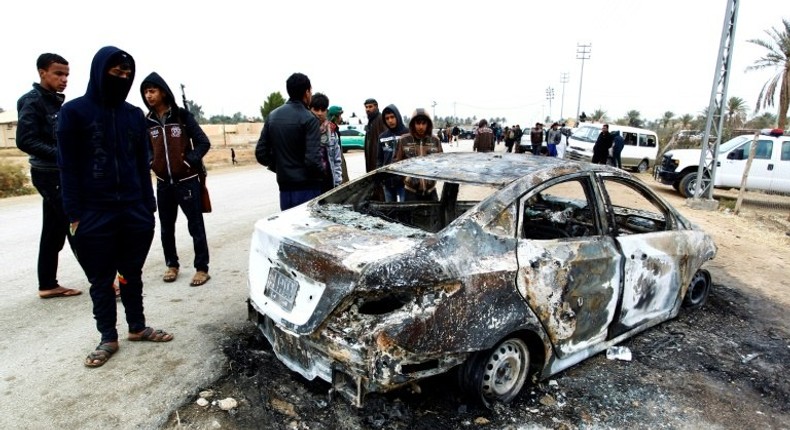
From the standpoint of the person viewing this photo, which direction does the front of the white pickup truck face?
facing to the left of the viewer

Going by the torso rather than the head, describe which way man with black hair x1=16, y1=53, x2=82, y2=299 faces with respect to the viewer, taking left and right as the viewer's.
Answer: facing to the right of the viewer

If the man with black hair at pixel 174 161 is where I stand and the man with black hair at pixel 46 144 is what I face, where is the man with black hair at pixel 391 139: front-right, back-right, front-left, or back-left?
back-right

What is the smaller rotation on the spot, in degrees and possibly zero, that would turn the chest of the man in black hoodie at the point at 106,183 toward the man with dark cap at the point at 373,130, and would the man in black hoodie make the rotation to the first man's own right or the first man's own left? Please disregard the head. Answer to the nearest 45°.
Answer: approximately 90° to the first man's own left

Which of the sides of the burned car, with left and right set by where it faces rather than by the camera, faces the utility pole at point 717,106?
front

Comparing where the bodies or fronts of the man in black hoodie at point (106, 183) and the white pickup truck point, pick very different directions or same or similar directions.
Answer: very different directions

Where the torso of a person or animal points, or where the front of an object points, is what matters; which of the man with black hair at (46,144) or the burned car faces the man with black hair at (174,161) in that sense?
the man with black hair at (46,144)

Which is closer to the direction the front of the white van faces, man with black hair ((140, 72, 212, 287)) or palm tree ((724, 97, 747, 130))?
the man with black hair

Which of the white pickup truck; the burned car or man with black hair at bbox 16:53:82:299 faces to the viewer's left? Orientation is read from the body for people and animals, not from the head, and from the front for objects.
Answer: the white pickup truck

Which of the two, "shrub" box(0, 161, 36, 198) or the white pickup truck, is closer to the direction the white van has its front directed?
the shrub

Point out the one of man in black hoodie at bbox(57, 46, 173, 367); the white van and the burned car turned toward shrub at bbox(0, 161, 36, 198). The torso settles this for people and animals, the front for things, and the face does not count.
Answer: the white van

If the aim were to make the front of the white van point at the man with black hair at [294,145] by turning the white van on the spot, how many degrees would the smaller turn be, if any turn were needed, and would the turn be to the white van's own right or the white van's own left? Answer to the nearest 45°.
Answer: approximately 45° to the white van's own left
